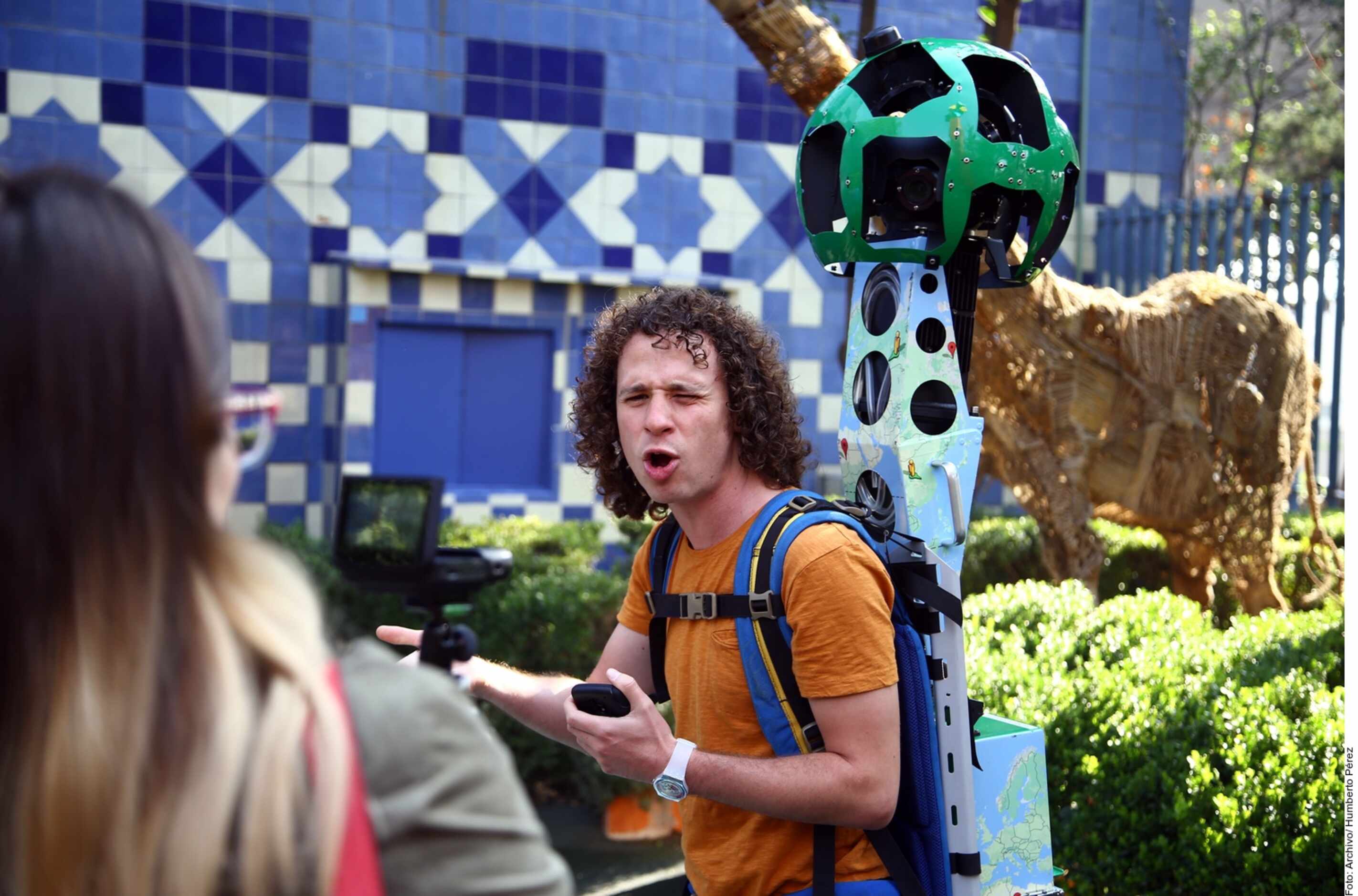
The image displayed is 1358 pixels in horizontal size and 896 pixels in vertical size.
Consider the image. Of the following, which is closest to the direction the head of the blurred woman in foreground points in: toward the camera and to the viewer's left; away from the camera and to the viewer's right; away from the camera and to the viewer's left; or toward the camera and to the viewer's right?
away from the camera and to the viewer's right

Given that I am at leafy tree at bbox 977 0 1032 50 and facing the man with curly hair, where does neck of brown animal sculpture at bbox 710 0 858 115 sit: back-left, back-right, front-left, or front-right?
front-right

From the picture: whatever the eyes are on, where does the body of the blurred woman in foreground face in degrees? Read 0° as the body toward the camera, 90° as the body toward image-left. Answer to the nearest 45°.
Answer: approximately 225°

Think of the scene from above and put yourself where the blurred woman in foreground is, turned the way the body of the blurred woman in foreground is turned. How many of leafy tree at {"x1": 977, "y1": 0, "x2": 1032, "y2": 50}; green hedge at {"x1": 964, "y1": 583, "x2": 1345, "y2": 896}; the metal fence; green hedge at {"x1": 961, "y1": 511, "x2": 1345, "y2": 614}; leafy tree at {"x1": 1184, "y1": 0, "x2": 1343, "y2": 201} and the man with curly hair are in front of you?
6

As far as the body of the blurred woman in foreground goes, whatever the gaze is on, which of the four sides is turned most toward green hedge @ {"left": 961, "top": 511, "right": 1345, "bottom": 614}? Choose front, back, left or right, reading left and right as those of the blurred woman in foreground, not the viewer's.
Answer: front

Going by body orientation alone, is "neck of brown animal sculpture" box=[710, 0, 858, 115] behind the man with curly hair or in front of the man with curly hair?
behind

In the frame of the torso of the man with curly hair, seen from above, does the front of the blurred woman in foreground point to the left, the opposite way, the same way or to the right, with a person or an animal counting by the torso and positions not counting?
the opposite way

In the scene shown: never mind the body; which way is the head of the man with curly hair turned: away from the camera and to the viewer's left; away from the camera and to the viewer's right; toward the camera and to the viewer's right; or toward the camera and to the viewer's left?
toward the camera and to the viewer's left

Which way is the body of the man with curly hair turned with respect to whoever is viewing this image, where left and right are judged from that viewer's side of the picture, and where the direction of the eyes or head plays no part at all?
facing the viewer and to the left of the viewer

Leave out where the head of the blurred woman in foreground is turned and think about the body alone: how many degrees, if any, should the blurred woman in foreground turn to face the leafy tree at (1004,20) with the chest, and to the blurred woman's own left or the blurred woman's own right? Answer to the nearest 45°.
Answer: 0° — they already face it
